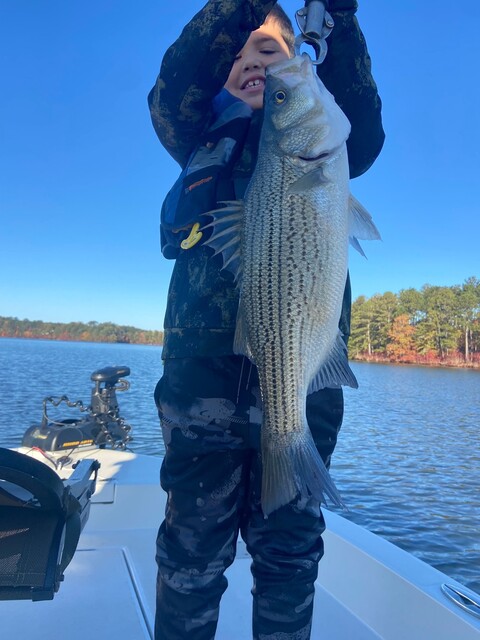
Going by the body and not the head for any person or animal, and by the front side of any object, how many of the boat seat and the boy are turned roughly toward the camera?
1

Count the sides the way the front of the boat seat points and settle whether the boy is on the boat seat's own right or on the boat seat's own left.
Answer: on the boat seat's own right

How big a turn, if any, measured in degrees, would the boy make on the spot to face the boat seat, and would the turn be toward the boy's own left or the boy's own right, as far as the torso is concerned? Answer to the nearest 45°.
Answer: approximately 90° to the boy's own right

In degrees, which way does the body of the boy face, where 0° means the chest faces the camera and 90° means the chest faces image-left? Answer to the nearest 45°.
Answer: approximately 0°

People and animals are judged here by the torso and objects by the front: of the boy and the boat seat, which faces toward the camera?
the boy

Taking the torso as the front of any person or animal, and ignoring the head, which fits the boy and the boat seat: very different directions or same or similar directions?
very different directions

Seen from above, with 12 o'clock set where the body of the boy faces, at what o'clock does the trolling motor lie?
The trolling motor is roughly at 5 o'clock from the boy.
